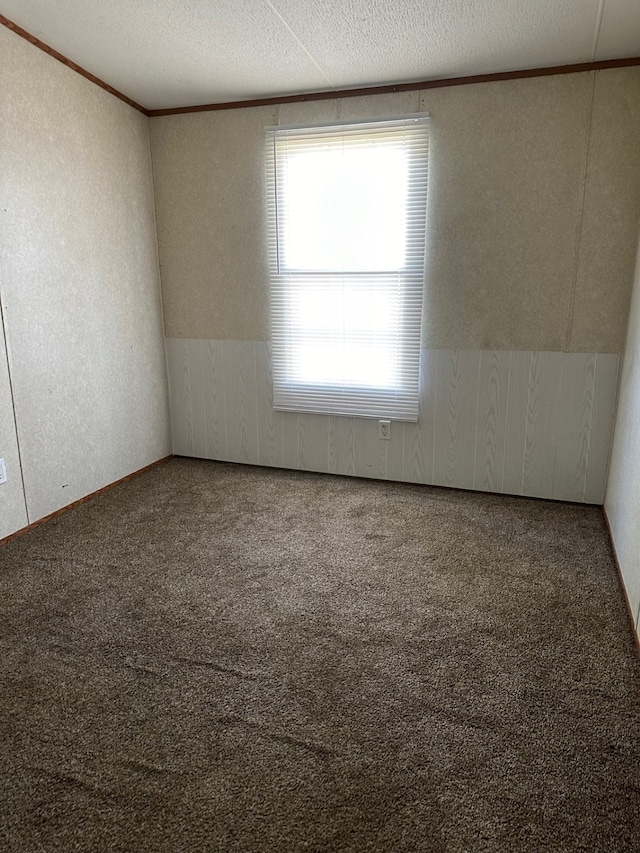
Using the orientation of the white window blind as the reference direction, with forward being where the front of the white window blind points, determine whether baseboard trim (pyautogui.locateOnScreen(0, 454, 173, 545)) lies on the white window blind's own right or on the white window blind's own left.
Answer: on the white window blind's own right

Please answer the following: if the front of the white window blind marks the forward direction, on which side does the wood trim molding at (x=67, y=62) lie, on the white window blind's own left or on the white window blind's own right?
on the white window blind's own right

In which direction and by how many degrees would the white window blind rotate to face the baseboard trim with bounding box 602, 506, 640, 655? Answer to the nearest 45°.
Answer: approximately 45° to its left
